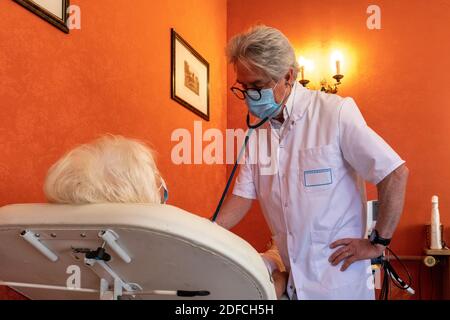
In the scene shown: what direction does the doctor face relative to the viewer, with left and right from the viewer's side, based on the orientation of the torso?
facing the viewer and to the left of the viewer

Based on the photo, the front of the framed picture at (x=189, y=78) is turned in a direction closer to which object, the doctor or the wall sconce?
the doctor

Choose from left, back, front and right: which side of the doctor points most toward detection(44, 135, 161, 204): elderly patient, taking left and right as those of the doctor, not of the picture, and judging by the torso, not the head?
front

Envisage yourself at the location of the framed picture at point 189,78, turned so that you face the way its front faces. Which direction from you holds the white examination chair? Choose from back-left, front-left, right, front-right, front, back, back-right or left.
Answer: front-right

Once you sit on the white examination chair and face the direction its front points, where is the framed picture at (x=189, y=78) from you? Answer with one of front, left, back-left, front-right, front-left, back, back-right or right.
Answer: front

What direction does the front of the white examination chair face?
away from the camera

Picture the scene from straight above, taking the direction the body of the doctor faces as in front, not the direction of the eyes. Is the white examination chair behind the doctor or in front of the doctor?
in front

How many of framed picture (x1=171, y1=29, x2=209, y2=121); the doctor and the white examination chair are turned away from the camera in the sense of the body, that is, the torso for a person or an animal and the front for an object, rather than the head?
1

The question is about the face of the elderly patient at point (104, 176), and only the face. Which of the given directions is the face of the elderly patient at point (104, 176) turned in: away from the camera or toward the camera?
away from the camera

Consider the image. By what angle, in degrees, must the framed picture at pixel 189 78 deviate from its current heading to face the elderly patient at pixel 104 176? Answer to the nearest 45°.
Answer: approximately 45° to its right

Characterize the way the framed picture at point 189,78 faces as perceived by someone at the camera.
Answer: facing the viewer and to the right of the viewer

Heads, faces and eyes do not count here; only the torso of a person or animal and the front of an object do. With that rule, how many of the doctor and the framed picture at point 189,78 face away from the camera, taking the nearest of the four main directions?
0

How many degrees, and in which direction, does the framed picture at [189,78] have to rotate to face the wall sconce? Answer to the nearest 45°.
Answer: approximately 90° to its left

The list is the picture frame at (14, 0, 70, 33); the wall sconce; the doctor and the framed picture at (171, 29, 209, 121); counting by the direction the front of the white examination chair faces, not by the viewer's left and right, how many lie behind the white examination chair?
0
